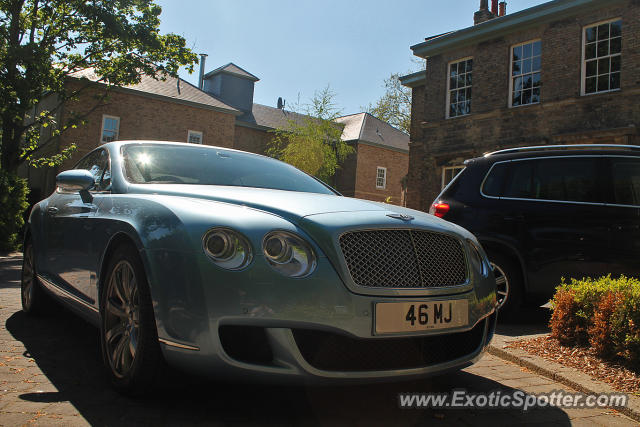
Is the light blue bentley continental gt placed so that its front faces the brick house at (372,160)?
no

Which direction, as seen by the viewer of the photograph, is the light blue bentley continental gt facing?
facing the viewer and to the right of the viewer

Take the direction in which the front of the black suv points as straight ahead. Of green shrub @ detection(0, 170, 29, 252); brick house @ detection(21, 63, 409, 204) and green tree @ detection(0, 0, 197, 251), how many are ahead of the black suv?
0

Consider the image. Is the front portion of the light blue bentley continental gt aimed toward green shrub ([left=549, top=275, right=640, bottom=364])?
no

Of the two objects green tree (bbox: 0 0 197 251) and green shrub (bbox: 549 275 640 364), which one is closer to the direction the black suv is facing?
the green shrub

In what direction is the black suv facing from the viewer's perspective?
to the viewer's right

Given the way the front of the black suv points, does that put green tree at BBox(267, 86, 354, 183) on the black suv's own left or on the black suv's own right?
on the black suv's own left

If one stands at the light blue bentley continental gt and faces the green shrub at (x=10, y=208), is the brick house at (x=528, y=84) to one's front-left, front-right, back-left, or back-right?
front-right

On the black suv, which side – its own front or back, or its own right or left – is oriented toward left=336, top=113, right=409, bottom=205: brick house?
left

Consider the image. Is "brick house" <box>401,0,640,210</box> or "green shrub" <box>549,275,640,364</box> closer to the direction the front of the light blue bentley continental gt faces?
the green shrub

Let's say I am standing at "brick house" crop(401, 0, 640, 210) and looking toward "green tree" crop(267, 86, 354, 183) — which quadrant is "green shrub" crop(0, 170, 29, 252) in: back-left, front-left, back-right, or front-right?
front-left

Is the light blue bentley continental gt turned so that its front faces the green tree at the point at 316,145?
no

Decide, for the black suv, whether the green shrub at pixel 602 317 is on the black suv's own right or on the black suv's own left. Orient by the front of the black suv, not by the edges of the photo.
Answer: on the black suv's own right

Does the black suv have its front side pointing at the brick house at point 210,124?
no

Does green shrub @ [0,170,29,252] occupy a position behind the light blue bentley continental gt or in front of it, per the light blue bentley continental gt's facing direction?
behind
